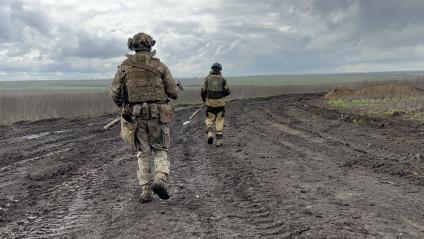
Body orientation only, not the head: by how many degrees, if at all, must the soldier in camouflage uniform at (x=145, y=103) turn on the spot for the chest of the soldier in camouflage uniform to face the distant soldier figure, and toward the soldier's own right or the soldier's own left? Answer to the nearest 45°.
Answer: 0° — they already face it

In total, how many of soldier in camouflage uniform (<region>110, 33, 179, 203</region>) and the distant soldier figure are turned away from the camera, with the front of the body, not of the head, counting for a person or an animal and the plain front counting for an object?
2

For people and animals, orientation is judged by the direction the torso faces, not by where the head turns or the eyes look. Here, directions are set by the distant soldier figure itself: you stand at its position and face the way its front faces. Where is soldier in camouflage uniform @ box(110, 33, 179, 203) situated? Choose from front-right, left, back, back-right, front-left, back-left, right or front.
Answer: back

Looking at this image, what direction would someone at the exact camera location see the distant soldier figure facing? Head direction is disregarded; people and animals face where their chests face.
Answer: facing away from the viewer

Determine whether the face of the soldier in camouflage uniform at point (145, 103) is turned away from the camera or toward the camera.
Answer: away from the camera

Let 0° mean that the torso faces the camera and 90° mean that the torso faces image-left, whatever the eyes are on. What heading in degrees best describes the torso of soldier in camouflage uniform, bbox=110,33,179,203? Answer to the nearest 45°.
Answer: approximately 180°
